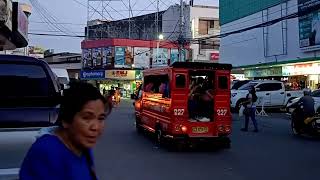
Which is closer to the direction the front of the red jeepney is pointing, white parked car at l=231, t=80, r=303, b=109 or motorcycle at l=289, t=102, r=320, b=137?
the white parked car

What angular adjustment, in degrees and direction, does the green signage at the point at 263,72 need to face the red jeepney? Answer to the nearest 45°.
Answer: approximately 45° to its left

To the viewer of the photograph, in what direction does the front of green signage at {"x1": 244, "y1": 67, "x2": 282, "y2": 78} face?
facing the viewer and to the left of the viewer

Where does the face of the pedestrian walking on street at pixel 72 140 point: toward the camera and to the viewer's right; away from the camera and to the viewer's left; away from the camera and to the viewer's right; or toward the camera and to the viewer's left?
toward the camera and to the viewer's right

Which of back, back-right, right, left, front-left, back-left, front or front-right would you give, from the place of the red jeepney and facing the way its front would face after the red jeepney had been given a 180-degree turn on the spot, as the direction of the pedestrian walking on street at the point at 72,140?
front-right

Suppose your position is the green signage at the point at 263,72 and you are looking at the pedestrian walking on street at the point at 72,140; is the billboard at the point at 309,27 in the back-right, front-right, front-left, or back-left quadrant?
front-left

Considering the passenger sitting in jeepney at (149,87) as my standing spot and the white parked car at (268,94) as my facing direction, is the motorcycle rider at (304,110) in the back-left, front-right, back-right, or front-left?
front-right

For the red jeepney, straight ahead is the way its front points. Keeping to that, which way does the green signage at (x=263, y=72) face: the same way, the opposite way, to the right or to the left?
to the left
